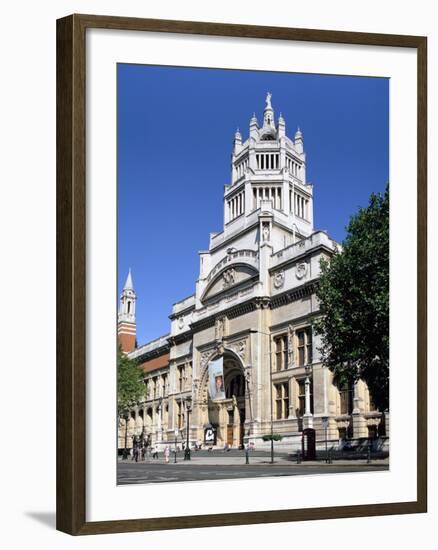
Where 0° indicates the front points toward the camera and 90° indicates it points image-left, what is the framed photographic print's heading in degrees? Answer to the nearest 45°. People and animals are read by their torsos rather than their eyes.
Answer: approximately 315°
